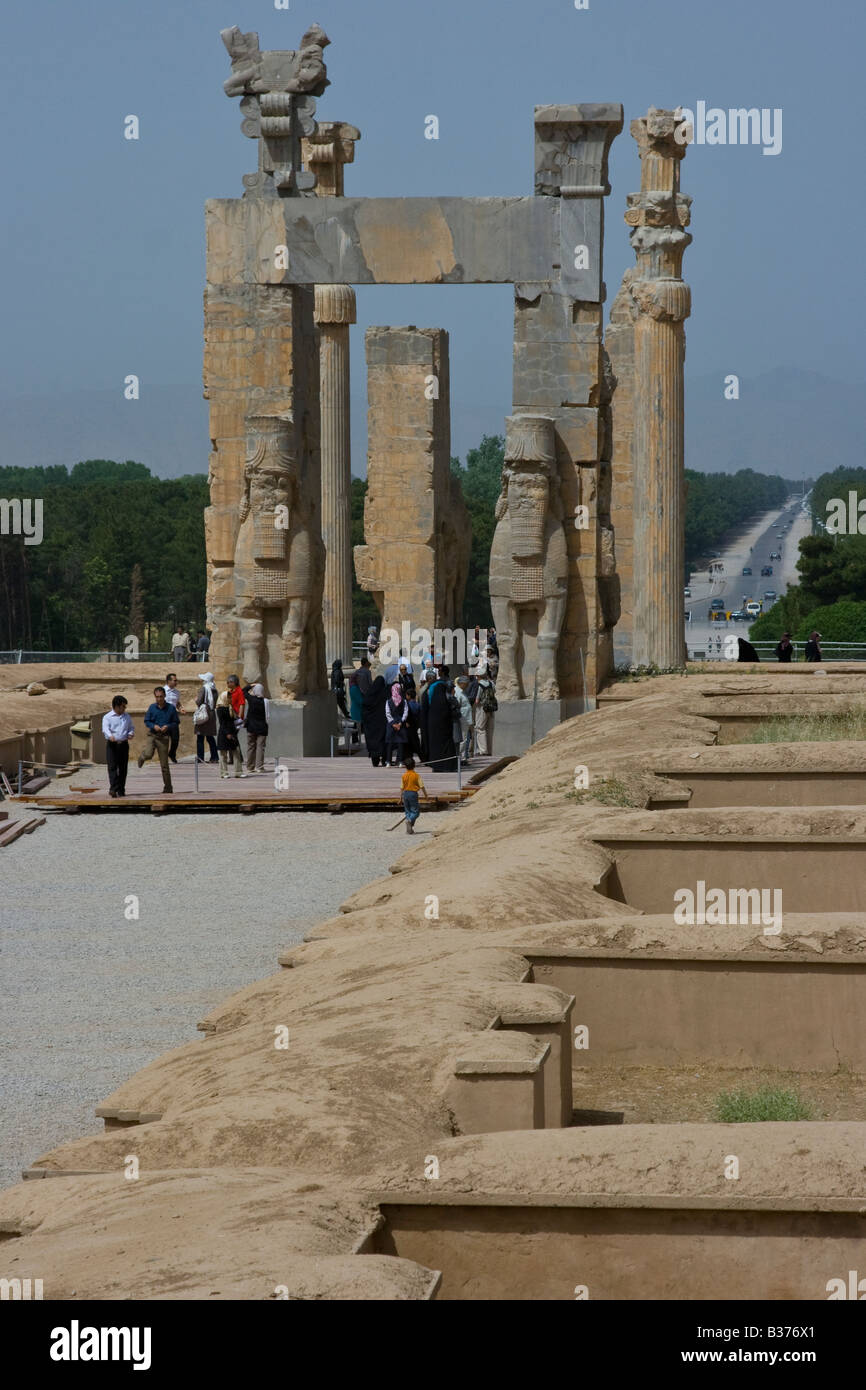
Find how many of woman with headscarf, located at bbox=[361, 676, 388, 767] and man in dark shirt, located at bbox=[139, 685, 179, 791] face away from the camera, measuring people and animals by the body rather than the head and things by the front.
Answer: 1

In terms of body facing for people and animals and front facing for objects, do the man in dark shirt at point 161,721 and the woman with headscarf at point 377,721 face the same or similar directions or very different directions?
very different directions

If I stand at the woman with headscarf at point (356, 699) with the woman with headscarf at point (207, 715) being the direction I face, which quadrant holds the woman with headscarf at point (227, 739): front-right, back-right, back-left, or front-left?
front-left

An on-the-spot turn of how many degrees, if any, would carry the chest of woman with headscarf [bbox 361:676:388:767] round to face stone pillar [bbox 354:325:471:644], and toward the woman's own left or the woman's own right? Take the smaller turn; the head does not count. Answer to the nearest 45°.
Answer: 0° — they already face it

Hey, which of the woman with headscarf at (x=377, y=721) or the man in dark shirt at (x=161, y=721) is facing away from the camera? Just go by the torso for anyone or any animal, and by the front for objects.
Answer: the woman with headscarf

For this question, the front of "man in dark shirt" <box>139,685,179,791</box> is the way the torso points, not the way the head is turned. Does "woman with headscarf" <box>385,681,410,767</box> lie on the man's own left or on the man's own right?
on the man's own left

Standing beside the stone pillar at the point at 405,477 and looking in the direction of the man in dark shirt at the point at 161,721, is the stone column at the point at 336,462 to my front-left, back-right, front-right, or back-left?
front-right

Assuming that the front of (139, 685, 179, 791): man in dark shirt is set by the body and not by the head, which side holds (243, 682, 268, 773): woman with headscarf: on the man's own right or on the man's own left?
on the man's own left

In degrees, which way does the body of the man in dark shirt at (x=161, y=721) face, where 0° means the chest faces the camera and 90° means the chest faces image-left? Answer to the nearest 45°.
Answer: approximately 0°

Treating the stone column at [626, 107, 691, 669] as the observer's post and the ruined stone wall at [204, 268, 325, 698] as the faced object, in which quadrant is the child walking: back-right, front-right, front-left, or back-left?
front-left
